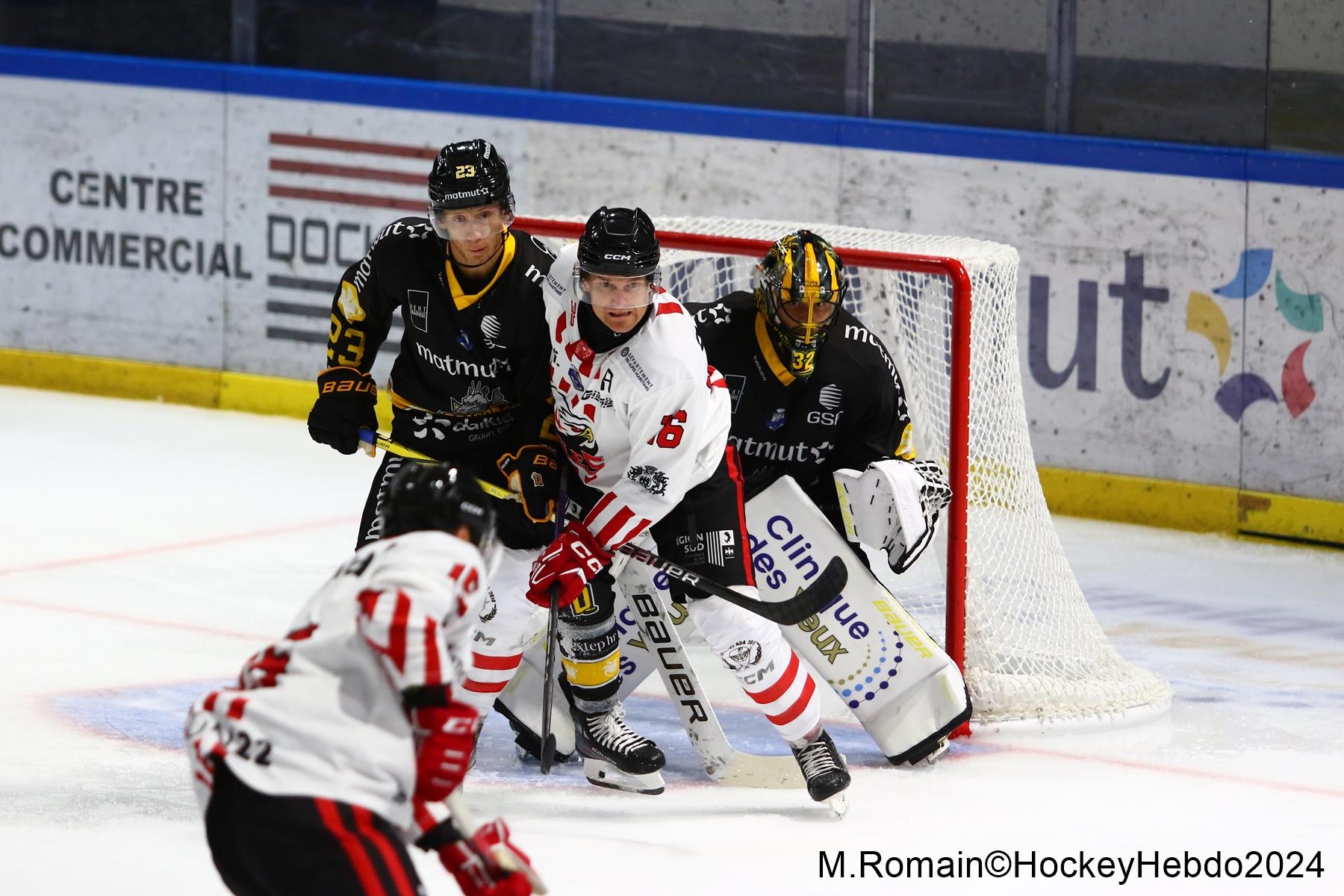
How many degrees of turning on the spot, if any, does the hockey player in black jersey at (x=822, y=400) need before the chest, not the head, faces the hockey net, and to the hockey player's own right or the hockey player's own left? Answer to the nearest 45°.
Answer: approximately 135° to the hockey player's own left

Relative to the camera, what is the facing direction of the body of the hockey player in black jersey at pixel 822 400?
toward the camera

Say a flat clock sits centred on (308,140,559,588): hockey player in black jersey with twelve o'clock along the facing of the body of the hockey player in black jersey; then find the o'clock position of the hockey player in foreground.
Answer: The hockey player in foreground is roughly at 12 o'clock from the hockey player in black jersey.

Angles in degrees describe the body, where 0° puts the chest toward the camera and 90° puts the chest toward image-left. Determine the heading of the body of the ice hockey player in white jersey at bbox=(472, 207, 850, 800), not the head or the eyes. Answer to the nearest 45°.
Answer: approximately 45°

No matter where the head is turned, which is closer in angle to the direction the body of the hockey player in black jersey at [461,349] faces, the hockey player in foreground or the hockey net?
the hockey player in foreground

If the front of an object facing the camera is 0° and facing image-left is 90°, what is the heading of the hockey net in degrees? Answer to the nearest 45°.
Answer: approximately 45°
